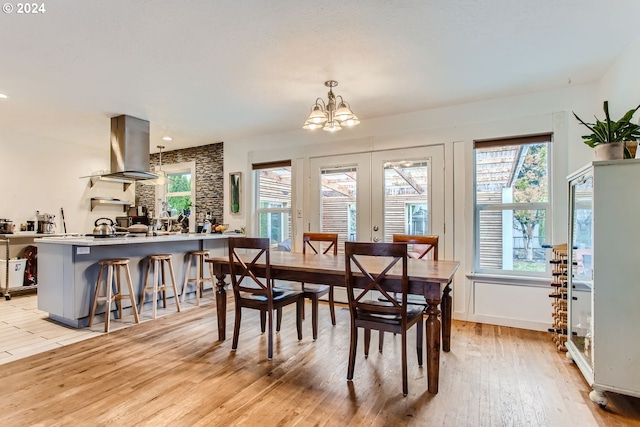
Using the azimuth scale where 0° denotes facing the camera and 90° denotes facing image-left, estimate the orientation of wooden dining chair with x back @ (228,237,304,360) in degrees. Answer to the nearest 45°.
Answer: approximately 225°

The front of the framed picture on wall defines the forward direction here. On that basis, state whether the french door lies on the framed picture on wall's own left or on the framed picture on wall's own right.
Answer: on the framed picture on wall's own left

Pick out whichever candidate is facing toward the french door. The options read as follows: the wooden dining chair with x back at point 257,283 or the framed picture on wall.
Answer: the wooden dining chair with x back

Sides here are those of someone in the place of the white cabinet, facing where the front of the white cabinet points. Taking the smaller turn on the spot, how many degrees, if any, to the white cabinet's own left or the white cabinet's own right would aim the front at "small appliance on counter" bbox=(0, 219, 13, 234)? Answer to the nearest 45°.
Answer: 0° — it already faces it

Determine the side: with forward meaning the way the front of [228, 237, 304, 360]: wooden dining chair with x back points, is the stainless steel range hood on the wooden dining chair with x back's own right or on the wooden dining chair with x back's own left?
on the wooden dining chair with x back's own left

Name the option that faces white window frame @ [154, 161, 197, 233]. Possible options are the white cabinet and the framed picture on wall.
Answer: the white cabinet

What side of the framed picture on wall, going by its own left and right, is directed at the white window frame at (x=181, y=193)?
right

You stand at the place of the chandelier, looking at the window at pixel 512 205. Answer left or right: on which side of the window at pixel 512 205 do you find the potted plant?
right

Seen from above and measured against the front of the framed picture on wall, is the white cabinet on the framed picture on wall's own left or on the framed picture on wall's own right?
on the framed picture on wall's own left

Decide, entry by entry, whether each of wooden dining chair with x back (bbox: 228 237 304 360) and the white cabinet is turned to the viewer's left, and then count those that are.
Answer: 1

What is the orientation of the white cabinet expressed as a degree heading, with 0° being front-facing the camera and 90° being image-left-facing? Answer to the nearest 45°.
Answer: approximately 90°
